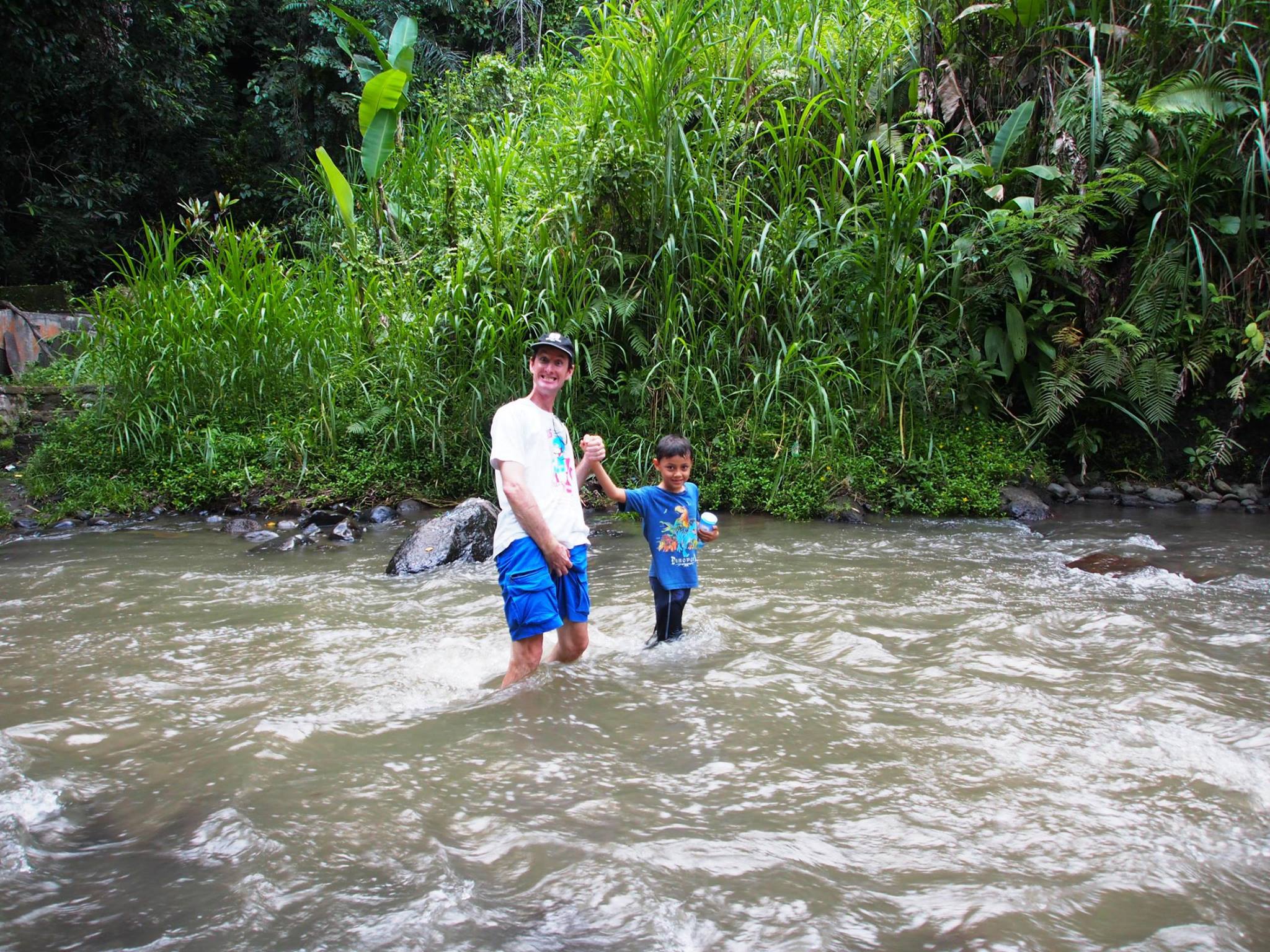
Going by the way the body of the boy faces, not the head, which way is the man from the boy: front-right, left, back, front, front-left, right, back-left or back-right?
right

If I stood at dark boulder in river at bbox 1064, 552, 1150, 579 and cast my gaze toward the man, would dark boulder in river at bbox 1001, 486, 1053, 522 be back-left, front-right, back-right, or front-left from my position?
back-right

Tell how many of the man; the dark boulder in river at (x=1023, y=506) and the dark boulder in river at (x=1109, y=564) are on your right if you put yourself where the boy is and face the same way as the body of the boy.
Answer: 1

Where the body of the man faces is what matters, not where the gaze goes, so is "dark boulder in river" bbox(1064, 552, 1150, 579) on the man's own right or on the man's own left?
on the man's own left

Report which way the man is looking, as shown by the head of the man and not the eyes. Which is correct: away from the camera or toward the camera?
toward the camera

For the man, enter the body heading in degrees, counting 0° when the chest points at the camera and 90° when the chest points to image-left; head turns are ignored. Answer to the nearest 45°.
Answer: approximately 315°

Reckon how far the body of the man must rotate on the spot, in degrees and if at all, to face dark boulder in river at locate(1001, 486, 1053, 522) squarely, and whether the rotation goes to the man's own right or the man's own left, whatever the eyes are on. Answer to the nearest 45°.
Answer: approximately 90° to the man's own left

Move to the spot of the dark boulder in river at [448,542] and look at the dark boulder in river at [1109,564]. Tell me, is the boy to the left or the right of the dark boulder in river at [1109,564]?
right

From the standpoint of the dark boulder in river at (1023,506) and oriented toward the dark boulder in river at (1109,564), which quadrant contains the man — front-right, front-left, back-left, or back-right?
front-right

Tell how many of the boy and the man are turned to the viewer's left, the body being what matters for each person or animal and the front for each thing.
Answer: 0

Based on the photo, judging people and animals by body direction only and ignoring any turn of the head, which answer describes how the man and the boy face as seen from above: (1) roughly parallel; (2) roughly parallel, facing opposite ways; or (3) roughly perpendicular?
roughly parallel

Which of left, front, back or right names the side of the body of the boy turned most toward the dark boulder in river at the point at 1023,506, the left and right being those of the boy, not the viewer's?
left

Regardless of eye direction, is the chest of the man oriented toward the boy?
no

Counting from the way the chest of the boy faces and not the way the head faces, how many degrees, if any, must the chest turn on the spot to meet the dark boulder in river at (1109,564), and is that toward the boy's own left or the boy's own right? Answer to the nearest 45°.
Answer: approximately 90° to the boy's own left
